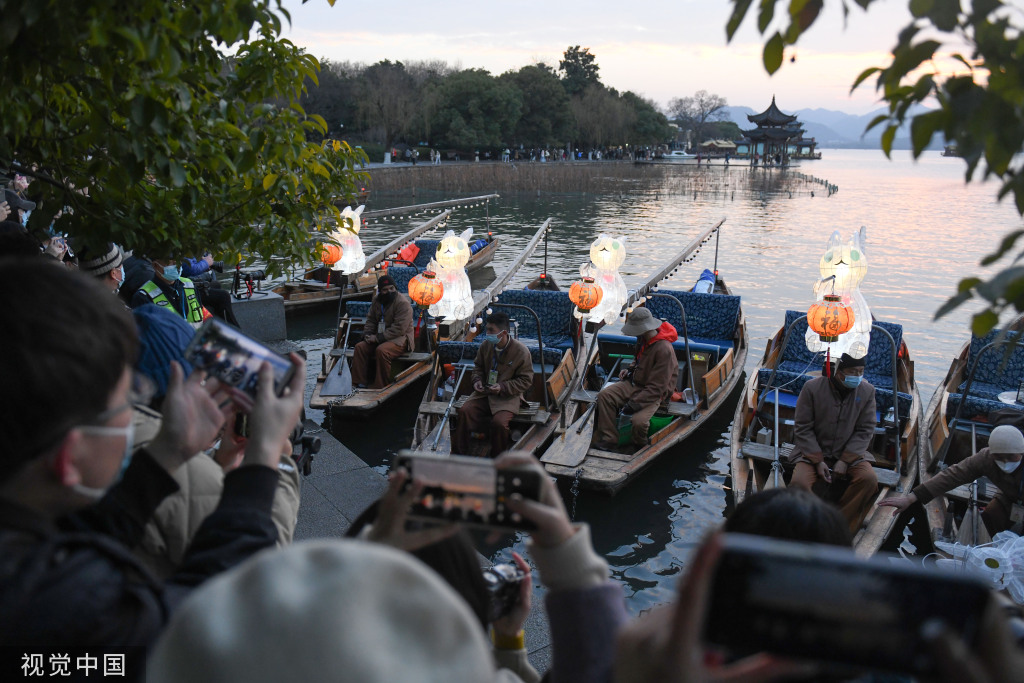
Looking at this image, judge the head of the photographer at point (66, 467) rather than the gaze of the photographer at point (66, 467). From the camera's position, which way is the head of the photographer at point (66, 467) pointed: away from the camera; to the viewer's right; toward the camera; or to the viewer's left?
to the viewer's right

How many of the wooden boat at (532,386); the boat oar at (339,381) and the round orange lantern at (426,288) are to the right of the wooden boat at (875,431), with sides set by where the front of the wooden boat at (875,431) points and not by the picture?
3

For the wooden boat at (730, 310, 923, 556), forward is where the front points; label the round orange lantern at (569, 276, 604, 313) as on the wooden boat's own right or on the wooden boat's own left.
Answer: on the wooden boat's own right

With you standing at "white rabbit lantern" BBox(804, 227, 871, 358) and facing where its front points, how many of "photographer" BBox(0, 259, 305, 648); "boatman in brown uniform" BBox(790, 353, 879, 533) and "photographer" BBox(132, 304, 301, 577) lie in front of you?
3

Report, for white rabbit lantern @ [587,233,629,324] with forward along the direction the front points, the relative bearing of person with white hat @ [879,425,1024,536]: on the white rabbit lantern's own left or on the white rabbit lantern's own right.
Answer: on the white rabbit lantern's own left

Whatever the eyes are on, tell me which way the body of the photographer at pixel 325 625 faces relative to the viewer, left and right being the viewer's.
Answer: facing away from the viewer

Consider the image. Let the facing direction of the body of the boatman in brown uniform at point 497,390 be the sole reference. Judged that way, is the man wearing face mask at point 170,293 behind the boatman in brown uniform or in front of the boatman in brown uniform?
in front
